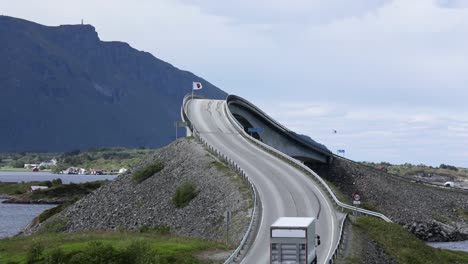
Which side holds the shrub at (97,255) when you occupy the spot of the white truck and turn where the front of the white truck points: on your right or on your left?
on your left

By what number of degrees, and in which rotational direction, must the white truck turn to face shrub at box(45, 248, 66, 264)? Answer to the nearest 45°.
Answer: approximately 90° to its left

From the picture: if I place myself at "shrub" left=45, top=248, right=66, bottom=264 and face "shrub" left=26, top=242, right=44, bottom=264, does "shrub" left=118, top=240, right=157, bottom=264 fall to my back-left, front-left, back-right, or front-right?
back-right

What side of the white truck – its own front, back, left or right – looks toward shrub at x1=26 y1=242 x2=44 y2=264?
left

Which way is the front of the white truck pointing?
away from the camera
